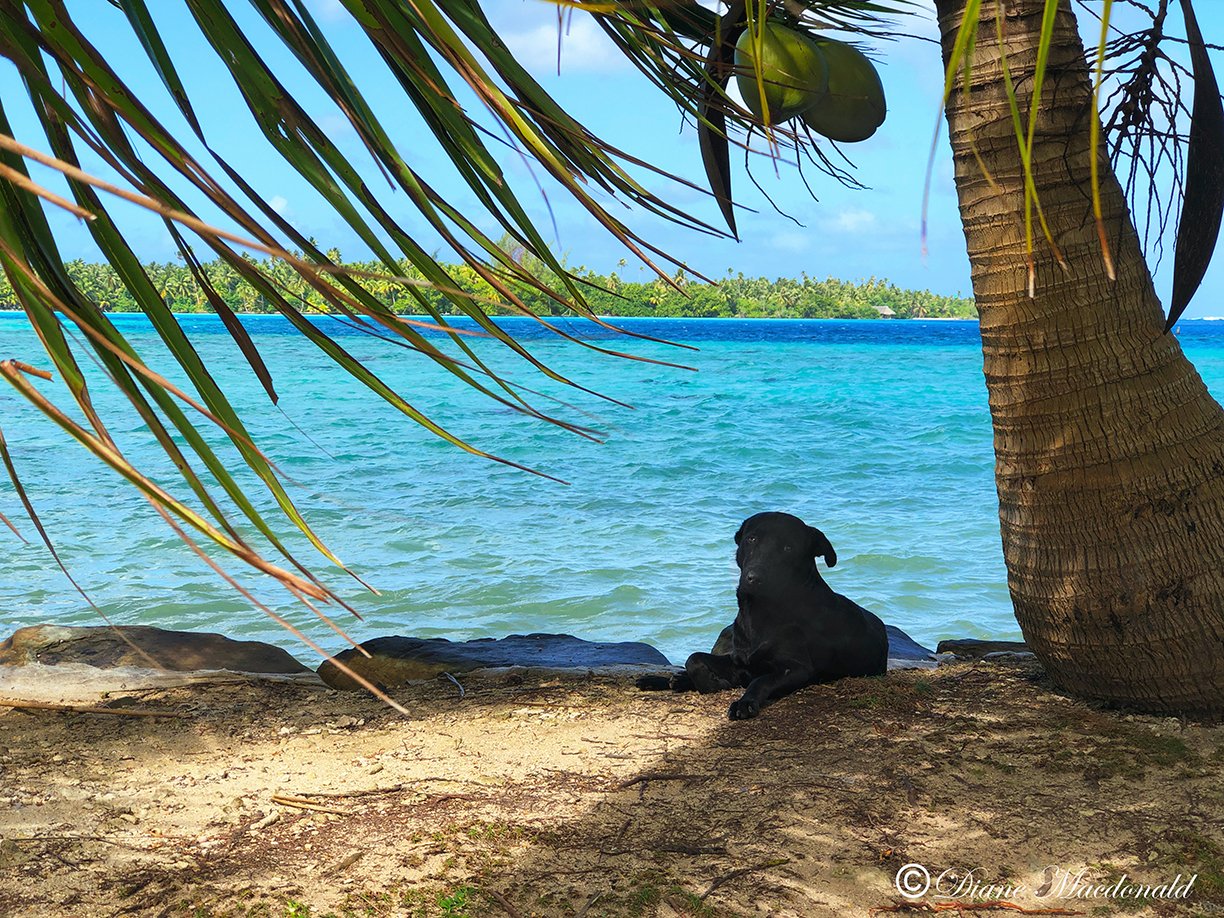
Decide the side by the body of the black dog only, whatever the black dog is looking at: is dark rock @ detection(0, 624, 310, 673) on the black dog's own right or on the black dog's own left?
on the black dog's own right

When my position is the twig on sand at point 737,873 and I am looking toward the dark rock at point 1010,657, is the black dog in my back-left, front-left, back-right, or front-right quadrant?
front-left

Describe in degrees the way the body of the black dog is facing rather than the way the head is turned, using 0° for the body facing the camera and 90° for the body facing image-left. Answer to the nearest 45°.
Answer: approximately 45°

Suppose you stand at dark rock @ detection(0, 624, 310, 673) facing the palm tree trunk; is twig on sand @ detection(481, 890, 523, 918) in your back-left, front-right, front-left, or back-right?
front-right

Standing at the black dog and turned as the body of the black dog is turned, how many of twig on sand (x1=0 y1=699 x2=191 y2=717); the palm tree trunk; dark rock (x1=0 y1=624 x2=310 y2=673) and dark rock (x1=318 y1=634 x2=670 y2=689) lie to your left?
1

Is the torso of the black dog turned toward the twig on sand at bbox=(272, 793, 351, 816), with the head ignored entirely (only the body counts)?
yes

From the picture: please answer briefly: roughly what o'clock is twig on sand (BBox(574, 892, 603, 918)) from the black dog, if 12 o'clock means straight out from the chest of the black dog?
The twig on sand is roughly at 11 o'clock from the black dog.

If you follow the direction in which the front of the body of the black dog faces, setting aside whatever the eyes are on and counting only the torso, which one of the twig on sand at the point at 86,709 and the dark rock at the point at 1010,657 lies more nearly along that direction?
the twig on sand

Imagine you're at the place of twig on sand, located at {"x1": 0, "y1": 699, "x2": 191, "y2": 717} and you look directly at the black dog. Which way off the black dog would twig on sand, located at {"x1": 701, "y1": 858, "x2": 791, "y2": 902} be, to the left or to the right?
right

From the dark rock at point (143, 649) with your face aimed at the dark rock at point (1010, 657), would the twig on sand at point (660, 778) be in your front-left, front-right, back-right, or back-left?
front-right

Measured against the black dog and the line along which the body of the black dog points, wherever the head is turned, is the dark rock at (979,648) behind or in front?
behind

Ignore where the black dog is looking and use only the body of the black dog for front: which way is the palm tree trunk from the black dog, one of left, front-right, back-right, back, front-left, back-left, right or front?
left

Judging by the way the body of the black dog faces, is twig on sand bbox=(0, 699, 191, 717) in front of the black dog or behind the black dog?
in front
